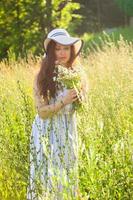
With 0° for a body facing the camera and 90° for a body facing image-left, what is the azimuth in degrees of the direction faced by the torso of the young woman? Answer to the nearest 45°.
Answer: approximately 315°
